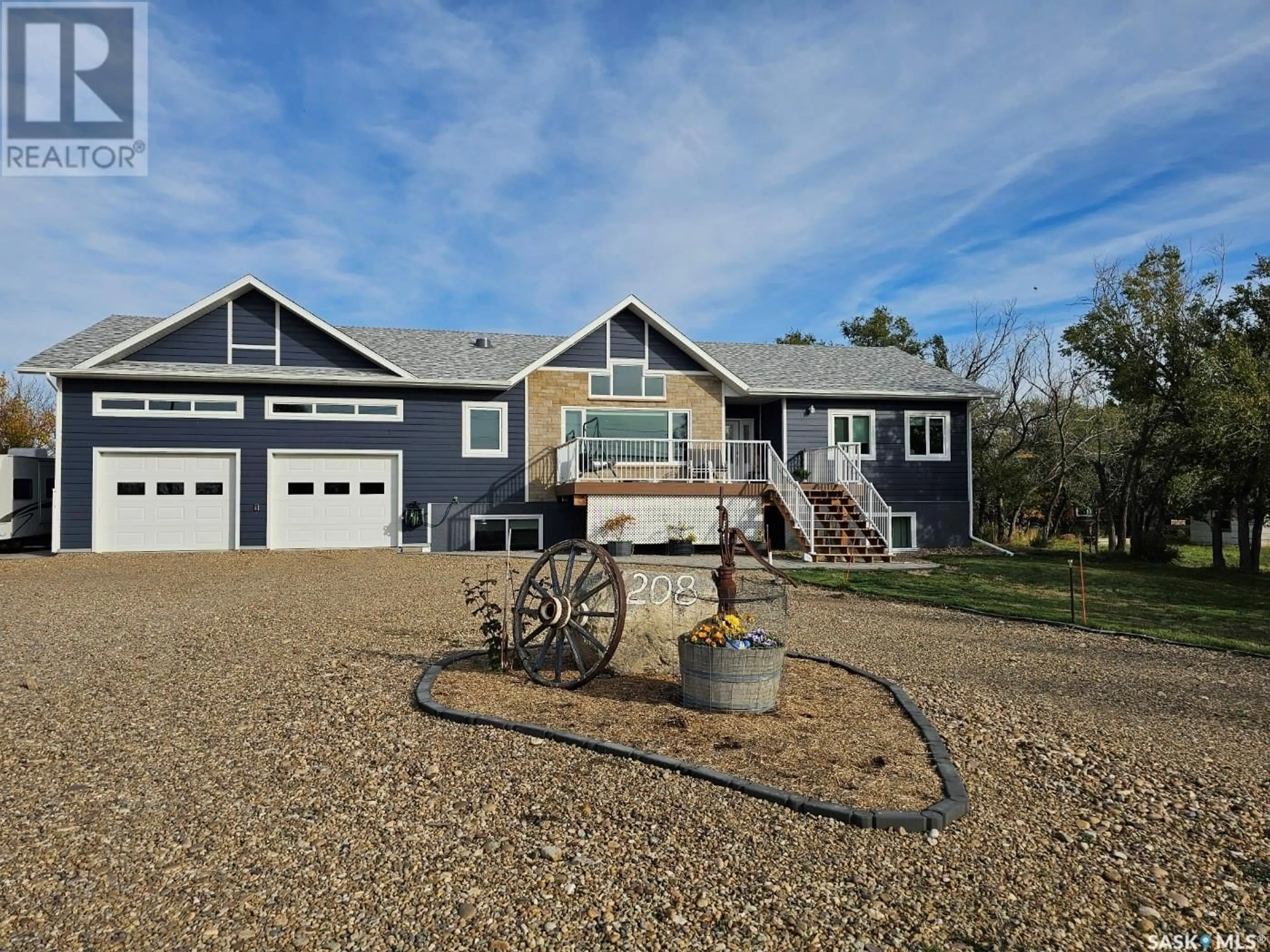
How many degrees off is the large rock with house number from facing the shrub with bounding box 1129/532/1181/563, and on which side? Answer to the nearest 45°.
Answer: approximately 135° to its left

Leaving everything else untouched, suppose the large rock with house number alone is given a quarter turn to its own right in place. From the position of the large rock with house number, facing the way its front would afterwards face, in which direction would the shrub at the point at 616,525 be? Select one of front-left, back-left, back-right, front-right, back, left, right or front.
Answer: right

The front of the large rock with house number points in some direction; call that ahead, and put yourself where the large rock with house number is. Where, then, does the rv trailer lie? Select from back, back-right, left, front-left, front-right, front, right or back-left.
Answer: back-right

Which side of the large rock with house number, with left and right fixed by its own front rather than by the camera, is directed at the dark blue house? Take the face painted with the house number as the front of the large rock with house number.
back

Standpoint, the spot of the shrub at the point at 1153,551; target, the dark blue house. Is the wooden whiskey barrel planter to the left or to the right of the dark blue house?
left

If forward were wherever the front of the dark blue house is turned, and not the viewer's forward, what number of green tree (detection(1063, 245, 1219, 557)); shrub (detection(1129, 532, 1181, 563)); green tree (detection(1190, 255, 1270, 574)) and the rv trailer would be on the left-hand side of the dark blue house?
3

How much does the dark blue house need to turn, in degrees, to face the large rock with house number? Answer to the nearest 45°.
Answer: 0° — it already faces it

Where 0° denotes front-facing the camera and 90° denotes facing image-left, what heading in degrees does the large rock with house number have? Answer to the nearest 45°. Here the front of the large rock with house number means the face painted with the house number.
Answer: approximately 0°

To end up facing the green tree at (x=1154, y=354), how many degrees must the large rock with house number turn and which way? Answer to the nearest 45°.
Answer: approximately 135° to its left

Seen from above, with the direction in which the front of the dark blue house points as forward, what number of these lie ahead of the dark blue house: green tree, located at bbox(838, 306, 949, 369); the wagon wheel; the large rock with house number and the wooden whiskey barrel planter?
3

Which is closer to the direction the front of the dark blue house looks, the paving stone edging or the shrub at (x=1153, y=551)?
the paving stone edging

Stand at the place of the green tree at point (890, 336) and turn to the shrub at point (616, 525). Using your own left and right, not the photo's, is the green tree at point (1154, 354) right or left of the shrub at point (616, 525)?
left

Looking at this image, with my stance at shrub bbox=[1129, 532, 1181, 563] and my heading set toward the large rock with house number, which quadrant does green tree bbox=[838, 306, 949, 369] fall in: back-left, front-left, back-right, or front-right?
back-right

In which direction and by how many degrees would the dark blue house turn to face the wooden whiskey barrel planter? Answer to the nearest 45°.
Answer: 0° — it already faces it

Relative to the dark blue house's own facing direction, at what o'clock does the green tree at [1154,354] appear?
The green tree is roughly at 9 o'clock from the dark blue house.

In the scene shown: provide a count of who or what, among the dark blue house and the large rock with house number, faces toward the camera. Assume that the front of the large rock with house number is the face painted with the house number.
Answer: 2
